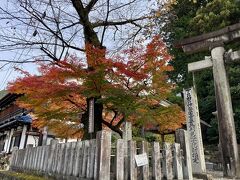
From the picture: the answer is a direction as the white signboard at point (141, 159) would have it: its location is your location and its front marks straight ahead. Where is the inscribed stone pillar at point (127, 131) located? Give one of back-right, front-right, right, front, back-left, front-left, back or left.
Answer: back

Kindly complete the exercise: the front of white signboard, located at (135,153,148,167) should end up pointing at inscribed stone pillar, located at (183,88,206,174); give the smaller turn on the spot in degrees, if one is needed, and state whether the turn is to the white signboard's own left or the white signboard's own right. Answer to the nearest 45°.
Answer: approximately 135° to the white signboard's own left

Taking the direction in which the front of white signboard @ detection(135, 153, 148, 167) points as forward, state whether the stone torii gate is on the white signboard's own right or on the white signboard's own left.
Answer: on the white signboard's own left

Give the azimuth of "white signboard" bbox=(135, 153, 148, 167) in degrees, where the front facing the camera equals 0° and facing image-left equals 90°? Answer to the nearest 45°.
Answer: approximately 0°
